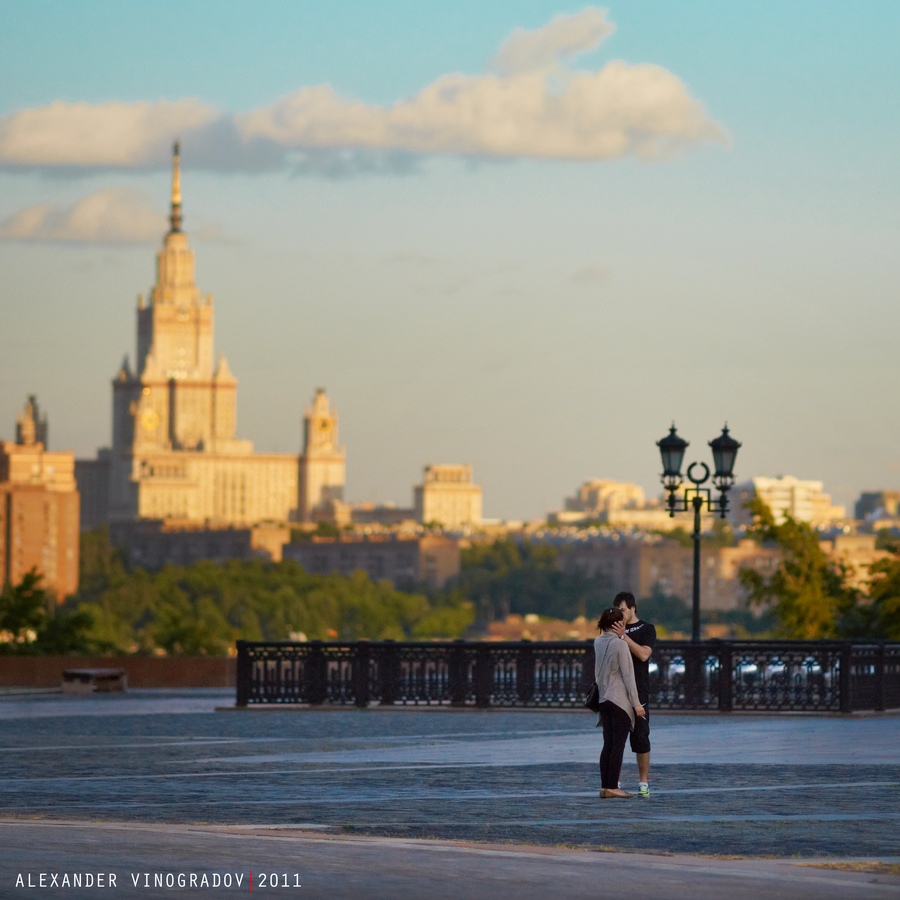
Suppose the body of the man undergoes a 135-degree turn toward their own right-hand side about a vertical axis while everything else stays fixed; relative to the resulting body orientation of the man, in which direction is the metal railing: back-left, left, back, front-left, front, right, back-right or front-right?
front

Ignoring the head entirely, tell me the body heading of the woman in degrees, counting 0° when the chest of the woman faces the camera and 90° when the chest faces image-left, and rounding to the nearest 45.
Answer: approximately 225°

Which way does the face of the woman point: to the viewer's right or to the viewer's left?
to the viewer's right

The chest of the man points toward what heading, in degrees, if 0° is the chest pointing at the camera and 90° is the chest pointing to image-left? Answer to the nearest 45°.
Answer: approximately 45°

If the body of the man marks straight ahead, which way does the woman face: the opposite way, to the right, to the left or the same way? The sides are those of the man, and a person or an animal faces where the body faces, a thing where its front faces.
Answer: the opposite way

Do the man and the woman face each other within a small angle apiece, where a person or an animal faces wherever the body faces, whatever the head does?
yes
